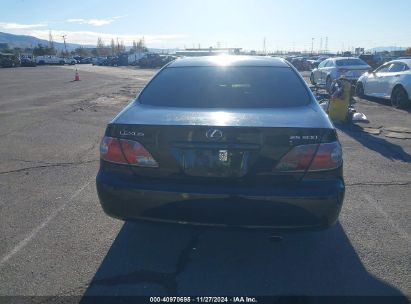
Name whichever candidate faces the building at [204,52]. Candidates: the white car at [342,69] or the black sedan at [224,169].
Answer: the black sedan

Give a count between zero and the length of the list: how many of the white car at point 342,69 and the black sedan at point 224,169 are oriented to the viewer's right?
0

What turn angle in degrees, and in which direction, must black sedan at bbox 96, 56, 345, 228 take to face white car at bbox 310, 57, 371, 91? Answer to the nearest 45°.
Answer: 0° — it already faces it

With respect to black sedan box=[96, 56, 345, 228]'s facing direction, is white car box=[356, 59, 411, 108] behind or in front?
in front

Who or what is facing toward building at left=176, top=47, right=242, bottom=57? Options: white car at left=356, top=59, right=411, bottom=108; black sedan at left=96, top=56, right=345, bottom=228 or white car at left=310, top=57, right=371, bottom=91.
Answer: the black sedan

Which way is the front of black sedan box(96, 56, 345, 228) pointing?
away from the camera
